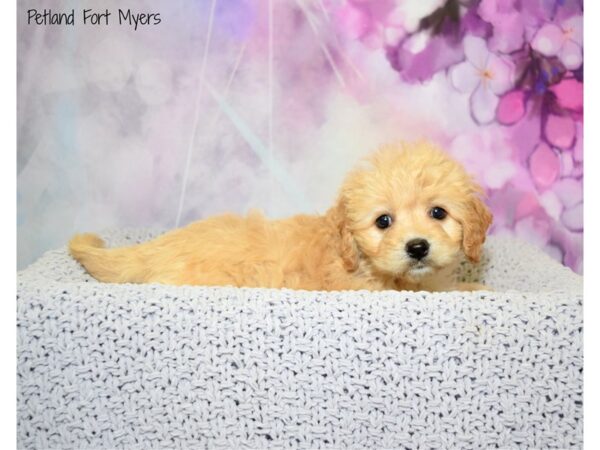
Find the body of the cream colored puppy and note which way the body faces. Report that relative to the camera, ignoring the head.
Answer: to the viewer's right
